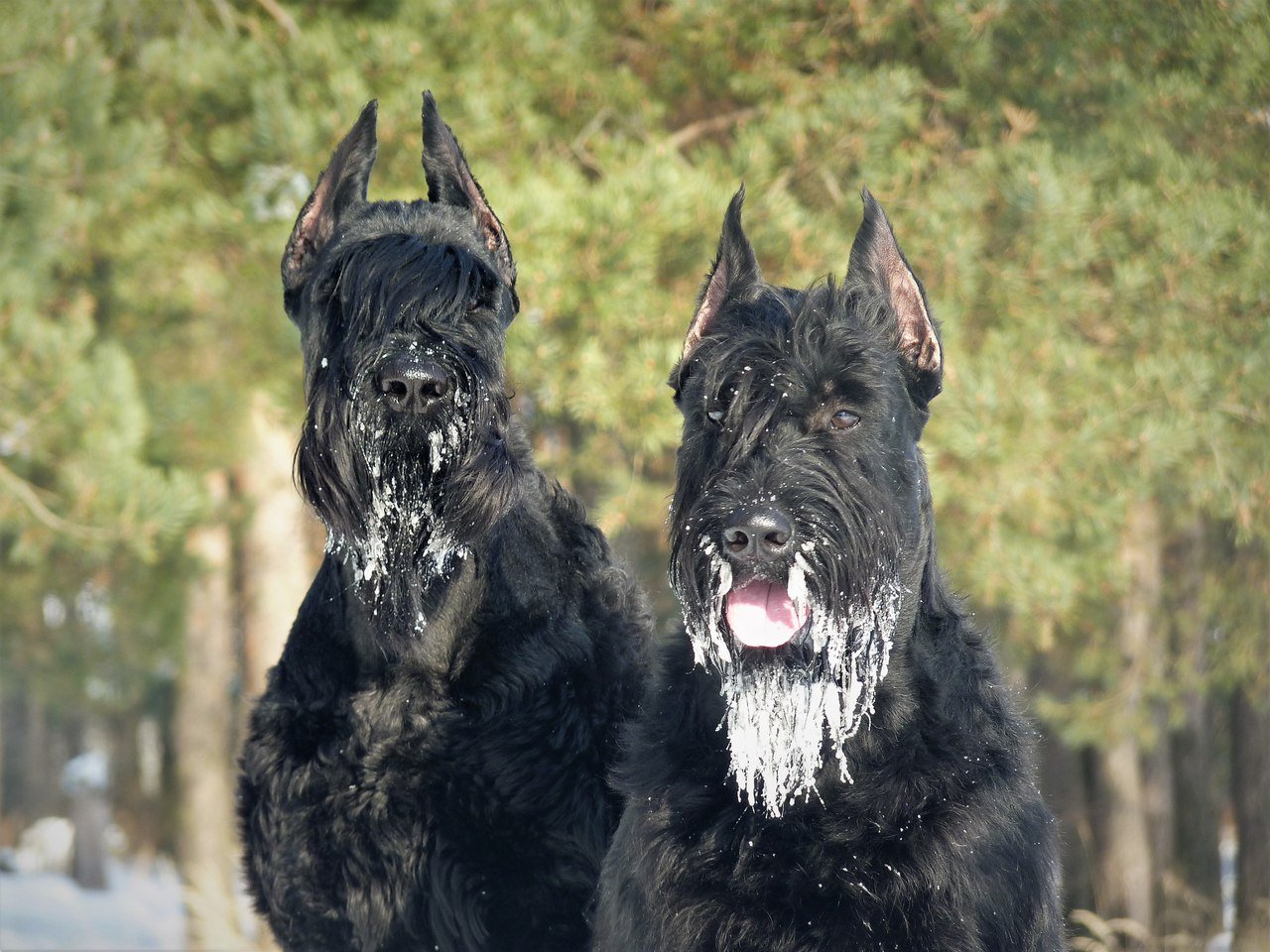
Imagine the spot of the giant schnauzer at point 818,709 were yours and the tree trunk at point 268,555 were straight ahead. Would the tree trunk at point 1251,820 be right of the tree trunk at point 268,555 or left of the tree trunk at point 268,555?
right

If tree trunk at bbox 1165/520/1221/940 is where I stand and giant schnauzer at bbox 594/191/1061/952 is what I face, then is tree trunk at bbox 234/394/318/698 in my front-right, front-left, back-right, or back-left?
front-right

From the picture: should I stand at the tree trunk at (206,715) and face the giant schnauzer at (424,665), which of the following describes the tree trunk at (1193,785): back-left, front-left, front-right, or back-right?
front-left

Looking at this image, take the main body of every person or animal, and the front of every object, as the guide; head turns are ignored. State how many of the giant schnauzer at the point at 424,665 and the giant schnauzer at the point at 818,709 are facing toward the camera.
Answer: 2

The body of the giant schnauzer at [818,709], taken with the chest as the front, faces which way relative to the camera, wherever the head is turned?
toward the camera

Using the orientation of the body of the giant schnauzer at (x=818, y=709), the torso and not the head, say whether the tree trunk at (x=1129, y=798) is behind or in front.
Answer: behind

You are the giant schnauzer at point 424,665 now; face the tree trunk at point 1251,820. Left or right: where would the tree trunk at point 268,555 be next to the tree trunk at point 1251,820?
left

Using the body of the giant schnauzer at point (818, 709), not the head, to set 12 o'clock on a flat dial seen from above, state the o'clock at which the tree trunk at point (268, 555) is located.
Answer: The tree trunk is roughly at 5 o'clock from the giant schnauzer.

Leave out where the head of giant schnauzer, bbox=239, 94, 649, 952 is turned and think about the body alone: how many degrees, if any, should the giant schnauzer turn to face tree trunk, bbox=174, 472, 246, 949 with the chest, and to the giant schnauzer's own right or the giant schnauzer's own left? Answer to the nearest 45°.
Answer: approximately 180°

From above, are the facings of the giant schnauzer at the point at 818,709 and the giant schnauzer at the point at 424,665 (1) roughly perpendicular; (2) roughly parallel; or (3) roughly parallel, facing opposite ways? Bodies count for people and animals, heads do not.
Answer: roughly parallel

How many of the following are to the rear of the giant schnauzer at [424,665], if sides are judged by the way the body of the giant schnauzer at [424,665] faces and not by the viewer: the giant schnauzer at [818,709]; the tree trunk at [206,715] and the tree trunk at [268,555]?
2

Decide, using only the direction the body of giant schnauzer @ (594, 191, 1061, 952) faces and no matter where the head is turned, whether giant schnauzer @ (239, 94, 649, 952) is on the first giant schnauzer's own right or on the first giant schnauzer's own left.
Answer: on the first giant schnauzer's own right

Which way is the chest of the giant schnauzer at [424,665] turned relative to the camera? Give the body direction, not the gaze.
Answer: toward the camera

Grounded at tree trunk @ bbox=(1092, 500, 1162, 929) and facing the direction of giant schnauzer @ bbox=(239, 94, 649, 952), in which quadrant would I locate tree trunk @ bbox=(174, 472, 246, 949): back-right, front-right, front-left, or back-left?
front-right
